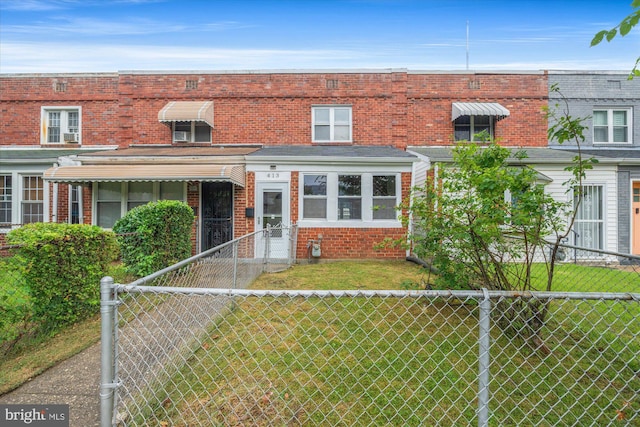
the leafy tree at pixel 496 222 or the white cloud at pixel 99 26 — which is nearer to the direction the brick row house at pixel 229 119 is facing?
the leafy tree

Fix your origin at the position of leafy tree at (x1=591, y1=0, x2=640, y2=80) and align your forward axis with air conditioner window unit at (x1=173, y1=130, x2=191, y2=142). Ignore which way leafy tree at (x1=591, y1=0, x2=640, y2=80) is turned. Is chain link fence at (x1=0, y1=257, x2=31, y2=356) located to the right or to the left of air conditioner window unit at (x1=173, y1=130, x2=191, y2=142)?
left

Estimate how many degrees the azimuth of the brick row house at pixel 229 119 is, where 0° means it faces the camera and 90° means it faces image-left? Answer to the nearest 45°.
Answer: approximately 0°
